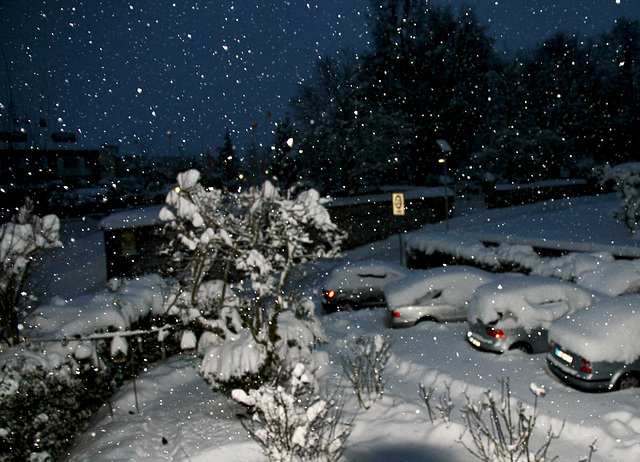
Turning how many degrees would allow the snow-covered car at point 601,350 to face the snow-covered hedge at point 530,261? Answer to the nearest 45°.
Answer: approximately 45° to its left

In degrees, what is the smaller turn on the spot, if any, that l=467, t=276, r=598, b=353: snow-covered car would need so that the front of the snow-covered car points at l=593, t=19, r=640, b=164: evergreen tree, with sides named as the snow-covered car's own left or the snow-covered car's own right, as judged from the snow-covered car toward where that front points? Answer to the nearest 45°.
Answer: approximately 45° to the snow-covered car's own left

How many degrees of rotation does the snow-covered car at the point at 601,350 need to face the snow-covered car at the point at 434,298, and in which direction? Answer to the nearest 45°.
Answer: approximately 90° to its left

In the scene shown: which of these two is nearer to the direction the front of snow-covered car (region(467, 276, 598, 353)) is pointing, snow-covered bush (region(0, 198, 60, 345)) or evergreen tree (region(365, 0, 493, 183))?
the evergreen tree

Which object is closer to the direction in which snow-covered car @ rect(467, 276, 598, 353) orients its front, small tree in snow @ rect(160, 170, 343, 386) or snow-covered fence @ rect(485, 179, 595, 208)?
the snow-covered fence

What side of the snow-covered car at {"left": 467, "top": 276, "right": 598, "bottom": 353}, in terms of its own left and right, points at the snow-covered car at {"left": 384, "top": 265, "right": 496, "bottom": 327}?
left

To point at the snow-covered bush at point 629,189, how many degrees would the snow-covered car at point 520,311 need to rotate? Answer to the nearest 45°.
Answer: approximately 45° to its left

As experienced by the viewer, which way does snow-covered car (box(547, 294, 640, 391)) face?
facing away from the viewer and to the right of the viewer

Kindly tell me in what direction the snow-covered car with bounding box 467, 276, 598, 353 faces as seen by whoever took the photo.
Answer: facing away from the viewer and to the right of the viewer

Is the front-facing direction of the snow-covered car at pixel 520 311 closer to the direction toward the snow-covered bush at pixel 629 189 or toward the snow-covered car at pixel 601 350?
the snow-covered bush

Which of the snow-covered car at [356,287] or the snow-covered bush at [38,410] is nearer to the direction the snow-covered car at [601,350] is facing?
the snow-covered car

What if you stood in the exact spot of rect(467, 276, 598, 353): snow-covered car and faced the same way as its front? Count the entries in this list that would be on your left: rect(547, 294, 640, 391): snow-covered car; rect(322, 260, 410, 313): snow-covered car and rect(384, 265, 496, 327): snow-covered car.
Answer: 2
